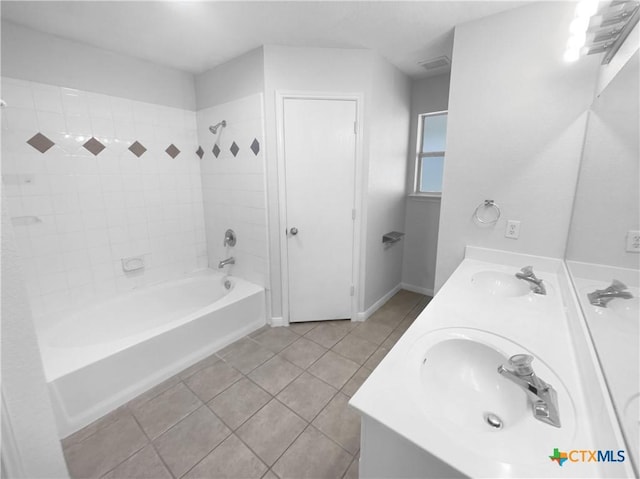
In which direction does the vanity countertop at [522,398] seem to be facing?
to the viewer's left

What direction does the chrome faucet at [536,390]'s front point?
to the viewer's left

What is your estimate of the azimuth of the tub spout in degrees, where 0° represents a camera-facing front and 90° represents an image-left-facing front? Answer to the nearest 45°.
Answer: approximately 45°

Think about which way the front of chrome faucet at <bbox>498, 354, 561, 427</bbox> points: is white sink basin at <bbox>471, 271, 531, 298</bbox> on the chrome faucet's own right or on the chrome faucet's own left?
on the chrome faucet's own right

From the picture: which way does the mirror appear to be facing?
to the viewer's left
